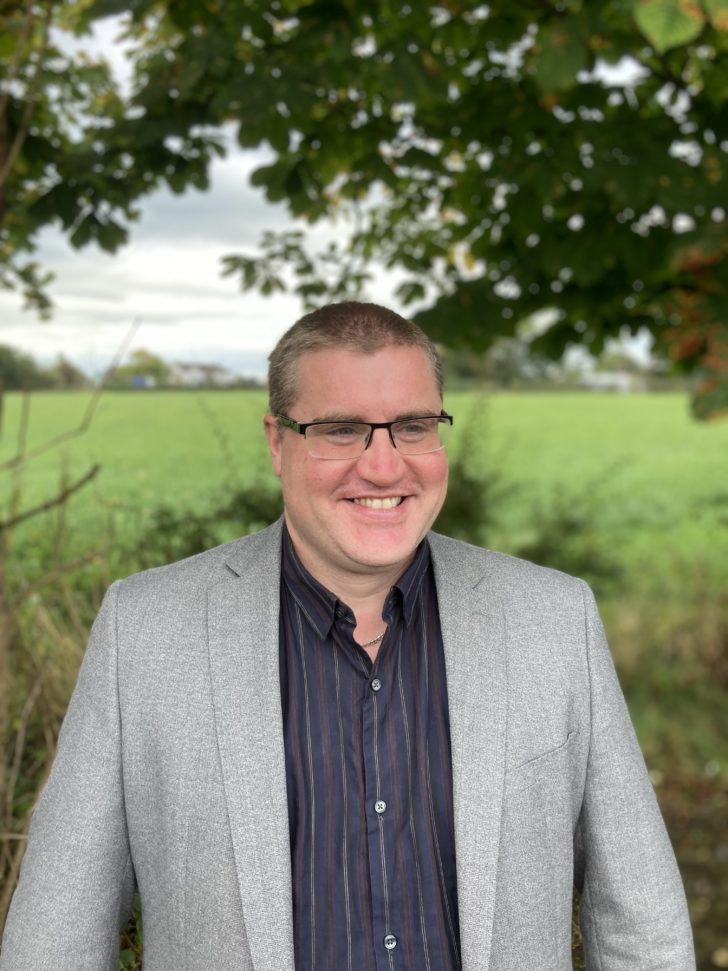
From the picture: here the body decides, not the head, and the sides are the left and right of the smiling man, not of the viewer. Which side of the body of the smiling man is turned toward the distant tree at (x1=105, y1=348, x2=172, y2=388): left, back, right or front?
back

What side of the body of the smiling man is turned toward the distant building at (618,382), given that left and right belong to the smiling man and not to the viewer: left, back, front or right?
back

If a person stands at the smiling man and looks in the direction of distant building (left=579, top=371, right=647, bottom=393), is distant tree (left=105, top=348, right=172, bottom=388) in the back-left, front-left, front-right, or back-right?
front-left

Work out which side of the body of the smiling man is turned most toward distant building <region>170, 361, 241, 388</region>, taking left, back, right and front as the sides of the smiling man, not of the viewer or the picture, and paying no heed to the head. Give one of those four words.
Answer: back

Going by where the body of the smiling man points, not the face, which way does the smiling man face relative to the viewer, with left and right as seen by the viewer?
facing the viewer

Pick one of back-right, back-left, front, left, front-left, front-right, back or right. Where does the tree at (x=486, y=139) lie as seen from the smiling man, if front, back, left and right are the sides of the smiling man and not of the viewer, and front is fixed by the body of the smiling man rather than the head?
back
